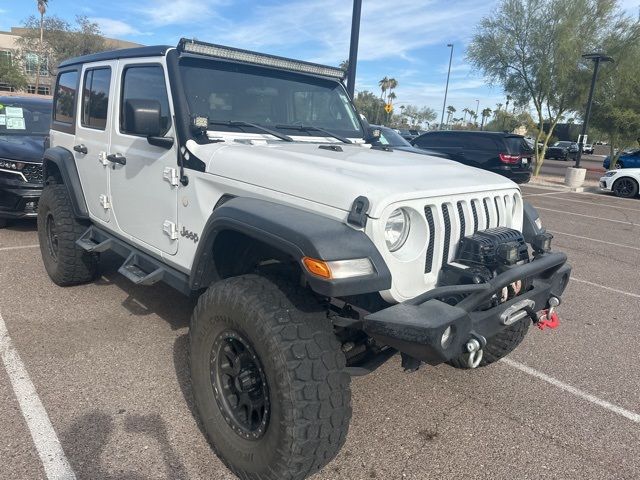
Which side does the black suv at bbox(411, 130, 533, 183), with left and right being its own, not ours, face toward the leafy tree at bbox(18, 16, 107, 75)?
front

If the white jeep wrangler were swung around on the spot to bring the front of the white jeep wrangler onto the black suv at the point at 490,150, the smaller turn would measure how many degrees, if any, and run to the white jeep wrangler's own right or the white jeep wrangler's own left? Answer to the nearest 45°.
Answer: approximately 90° to the white jeep wrangler's own left

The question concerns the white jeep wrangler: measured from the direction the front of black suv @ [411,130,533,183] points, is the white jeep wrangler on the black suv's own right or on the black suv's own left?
on the black suv's own left

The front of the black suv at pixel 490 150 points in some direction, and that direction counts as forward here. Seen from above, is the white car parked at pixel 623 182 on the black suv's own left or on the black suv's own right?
on the black suv's own right

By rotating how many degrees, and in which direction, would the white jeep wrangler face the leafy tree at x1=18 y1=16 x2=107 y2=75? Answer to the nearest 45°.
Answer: approximately 180°

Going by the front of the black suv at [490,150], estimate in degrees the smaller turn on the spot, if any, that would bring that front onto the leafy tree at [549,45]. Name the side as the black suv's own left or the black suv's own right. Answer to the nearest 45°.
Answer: approximately 45° to the black suv's own right

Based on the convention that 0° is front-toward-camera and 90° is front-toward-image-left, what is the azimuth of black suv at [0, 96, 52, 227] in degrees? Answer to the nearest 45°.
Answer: approximately 315°

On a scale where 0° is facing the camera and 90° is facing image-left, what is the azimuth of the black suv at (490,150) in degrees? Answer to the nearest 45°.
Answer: approximately 135°

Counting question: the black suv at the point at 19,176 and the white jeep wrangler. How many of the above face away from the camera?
0

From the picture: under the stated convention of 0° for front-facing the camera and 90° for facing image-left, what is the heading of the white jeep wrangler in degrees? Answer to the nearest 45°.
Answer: approximately 315°

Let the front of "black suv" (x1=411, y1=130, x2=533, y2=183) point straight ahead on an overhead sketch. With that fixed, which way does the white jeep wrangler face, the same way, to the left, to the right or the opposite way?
the opposite way
